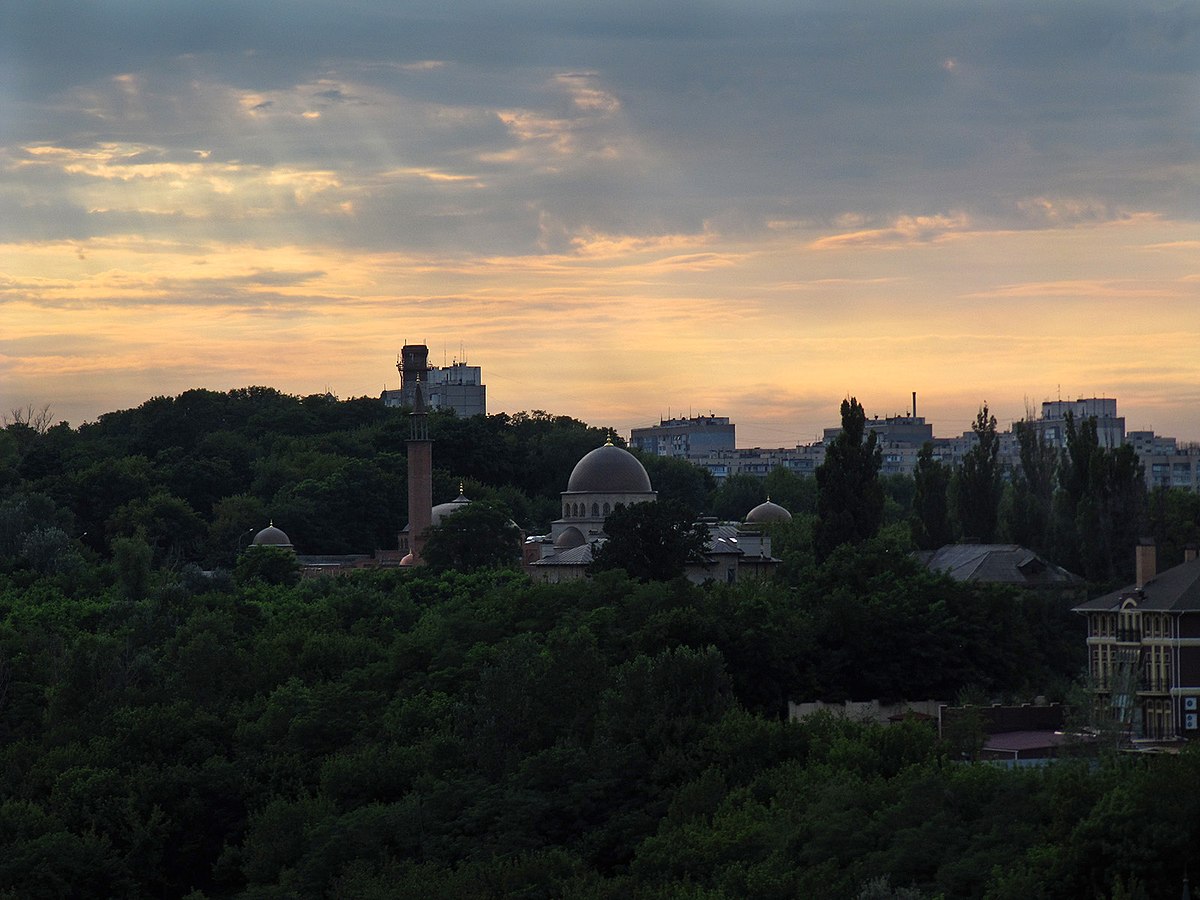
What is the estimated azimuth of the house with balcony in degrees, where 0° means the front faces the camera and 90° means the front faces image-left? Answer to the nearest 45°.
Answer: approximately 45°
